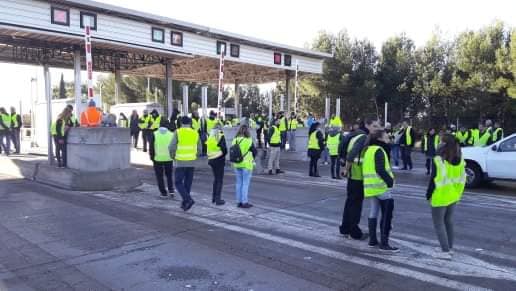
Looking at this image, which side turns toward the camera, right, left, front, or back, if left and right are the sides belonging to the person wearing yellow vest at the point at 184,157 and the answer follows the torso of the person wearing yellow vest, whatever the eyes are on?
back

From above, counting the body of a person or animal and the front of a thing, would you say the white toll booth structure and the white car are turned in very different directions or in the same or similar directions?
very different directions

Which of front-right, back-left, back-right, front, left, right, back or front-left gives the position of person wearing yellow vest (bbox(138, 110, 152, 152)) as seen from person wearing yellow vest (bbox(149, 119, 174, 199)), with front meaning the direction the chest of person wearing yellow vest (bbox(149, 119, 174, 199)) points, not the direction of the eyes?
front

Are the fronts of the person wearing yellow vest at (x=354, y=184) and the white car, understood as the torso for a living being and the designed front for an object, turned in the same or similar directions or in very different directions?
very different directions

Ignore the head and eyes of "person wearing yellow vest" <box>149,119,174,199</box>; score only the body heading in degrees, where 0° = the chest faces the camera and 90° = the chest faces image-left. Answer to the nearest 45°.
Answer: approximately 180°

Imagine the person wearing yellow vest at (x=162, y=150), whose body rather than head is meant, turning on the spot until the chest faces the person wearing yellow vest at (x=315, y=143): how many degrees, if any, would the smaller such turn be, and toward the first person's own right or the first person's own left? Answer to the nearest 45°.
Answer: approximately 45° to the first person's own right

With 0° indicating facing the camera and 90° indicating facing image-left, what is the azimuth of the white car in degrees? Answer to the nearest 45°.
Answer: approximately 90°
